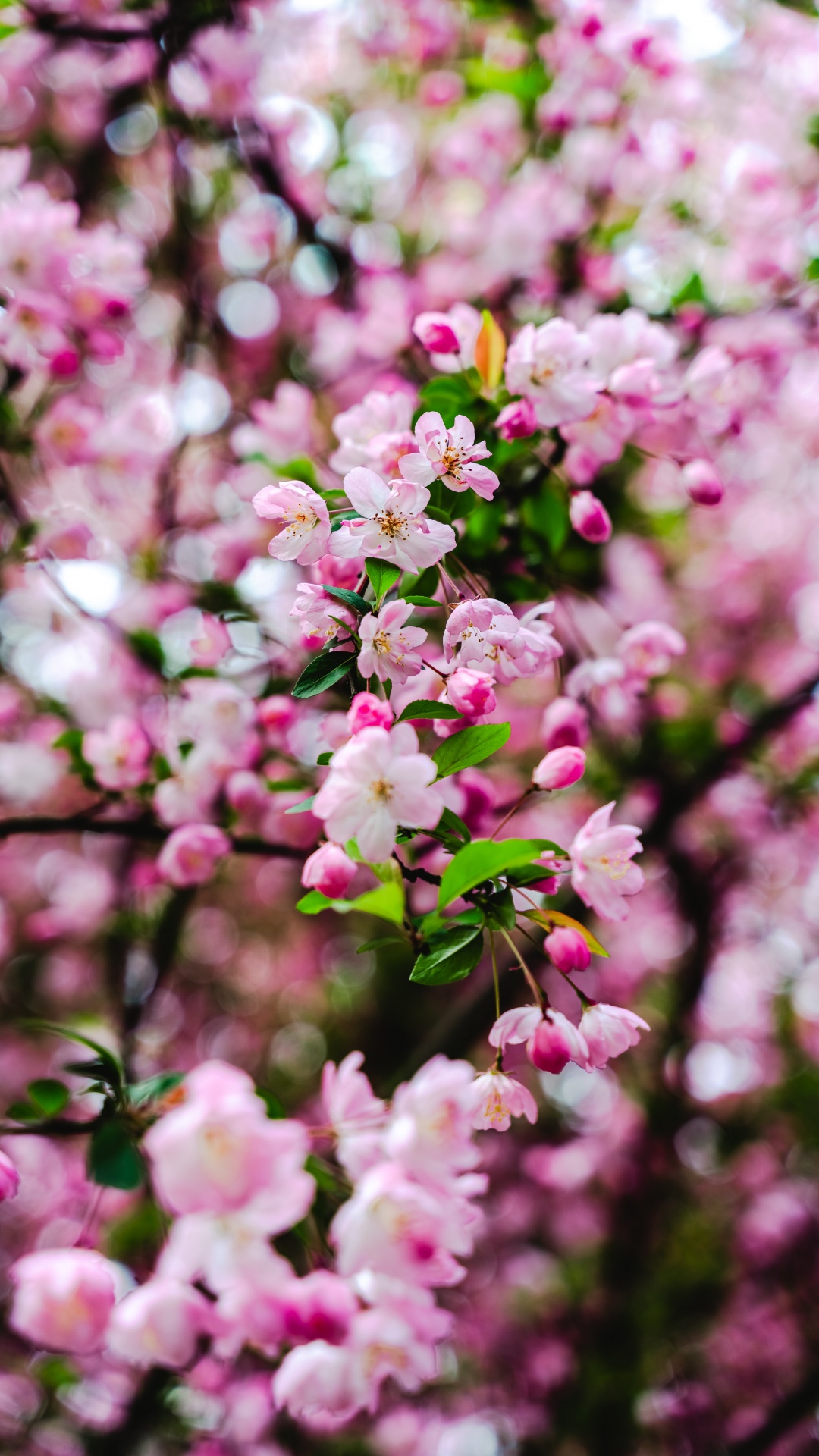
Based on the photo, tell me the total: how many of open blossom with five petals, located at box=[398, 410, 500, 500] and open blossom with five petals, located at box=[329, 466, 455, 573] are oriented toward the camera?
2

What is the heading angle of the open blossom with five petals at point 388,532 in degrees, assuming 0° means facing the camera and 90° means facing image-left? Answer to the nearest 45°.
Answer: approximately 0°

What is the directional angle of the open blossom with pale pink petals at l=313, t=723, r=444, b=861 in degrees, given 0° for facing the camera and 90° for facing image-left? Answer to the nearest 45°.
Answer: approximately 0°
